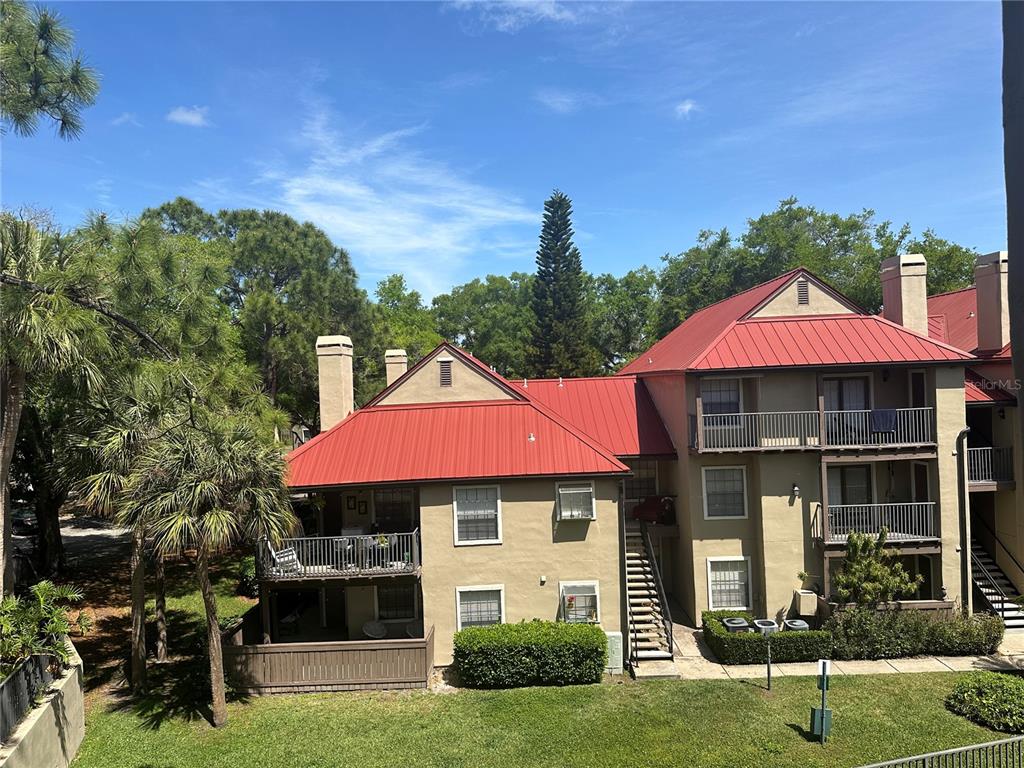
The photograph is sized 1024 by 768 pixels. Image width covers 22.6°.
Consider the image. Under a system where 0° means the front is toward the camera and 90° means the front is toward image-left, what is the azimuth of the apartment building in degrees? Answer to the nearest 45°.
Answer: approximately 0°

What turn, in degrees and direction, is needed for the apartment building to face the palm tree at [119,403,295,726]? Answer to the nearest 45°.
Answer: approximately 45° to its right
